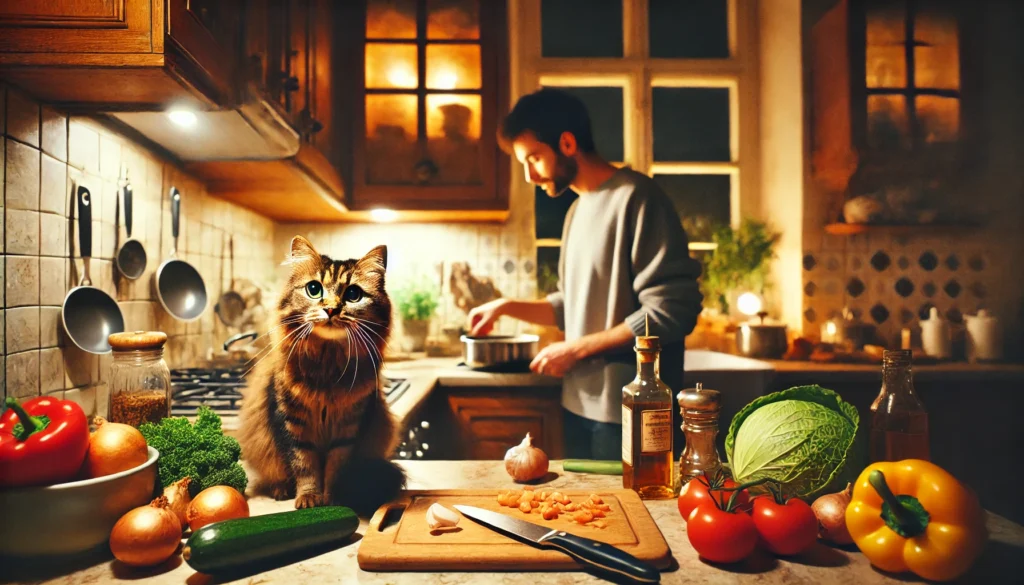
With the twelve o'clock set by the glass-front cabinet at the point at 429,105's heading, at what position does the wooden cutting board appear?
The wooden cutting board is roughly at 12 o'clock from the glass-front cabinet.

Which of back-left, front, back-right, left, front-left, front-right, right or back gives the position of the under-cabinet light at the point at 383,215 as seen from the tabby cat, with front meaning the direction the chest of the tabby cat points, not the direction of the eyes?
back

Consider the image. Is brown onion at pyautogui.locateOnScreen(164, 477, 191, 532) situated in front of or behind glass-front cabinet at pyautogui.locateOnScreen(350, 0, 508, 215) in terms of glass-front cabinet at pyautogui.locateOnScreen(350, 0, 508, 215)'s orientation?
in front

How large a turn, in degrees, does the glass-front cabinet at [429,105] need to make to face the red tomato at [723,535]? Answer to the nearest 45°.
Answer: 0° — it already faces it

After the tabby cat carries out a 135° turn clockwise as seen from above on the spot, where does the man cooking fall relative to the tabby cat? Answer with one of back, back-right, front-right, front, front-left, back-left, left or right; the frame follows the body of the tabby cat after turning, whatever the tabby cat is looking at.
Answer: right

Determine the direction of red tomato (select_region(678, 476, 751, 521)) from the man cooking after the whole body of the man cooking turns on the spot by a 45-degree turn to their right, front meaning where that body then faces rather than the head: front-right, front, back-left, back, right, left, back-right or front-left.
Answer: left

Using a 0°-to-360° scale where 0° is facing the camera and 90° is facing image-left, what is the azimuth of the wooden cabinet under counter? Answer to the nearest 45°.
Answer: approximately 0°

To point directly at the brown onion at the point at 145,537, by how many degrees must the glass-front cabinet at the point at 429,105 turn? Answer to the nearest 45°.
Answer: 0° — it already faces it
